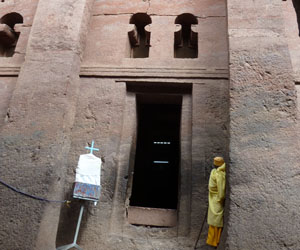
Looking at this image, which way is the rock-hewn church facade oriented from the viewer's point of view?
toward the camera
